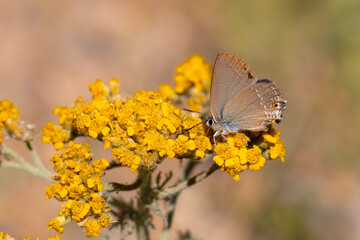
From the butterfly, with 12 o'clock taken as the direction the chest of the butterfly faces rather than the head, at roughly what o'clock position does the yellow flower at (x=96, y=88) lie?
The yellow flower is roughly at 12 o'clock from the butterfly.

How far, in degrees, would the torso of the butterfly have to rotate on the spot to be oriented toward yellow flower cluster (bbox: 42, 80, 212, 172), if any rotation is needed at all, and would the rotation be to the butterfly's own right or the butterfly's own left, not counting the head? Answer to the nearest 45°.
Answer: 0° — it already faces it

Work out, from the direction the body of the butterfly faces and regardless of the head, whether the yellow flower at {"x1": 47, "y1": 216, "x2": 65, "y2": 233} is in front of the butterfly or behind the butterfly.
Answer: in front

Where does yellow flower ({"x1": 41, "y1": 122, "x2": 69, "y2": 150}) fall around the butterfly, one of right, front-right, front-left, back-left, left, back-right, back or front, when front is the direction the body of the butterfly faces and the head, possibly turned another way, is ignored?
front

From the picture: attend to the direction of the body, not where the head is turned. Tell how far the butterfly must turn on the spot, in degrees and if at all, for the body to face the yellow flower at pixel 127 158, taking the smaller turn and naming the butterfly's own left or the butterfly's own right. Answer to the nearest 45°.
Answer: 0° — it already faces it

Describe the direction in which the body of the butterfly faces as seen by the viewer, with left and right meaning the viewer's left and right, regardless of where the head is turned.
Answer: facing to the left of the viewer

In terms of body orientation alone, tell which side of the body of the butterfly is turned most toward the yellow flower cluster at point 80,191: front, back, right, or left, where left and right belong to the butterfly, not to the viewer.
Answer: front
